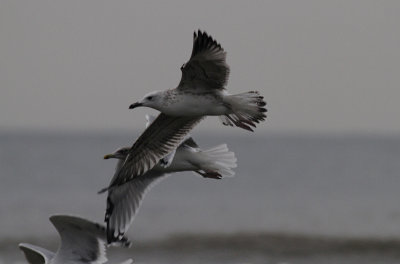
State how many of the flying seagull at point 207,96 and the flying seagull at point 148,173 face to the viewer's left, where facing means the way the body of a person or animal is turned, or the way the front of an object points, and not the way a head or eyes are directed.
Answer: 2

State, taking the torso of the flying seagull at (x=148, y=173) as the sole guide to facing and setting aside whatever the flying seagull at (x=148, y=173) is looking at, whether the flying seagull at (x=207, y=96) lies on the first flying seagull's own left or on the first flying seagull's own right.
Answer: on the first flying seagull's own left

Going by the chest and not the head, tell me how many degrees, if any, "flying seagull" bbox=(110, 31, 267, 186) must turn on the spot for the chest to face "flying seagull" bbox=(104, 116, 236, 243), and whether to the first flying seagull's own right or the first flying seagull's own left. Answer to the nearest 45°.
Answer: approximately 90° to the first flying seagull's own right

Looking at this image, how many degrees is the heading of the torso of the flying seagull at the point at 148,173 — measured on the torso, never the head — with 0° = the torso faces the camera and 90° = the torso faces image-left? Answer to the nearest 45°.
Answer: approximately 90°

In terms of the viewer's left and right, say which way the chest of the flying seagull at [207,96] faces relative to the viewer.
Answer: facing to the left of the viewer
